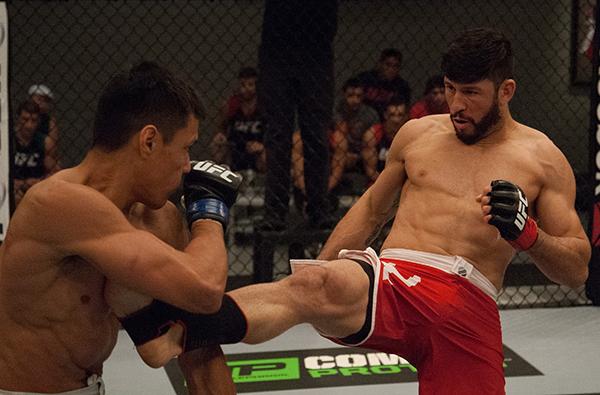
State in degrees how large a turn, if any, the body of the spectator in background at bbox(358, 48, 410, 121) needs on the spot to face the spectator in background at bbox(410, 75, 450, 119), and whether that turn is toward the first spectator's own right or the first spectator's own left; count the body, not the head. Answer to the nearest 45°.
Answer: approximately 45° to the first spectator's own left

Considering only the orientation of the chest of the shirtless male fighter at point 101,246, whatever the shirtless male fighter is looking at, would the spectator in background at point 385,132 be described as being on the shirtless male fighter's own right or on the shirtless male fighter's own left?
on the shirtless male fighter's own left

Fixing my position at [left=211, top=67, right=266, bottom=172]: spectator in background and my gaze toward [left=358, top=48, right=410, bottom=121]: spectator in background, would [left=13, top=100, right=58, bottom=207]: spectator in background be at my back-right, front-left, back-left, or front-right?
back-right

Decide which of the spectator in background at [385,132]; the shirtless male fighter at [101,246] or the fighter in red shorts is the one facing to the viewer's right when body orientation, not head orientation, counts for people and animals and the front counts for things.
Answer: the shirtless male fighter

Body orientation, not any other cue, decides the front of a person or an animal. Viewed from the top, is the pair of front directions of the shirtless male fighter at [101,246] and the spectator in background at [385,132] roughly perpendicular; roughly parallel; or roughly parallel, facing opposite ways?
roughly perpendicular

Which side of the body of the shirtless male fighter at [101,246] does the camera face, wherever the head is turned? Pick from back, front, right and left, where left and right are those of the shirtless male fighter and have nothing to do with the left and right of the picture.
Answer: right

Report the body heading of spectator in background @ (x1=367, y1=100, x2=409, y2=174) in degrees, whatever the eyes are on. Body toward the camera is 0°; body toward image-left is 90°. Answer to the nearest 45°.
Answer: approximately 0°

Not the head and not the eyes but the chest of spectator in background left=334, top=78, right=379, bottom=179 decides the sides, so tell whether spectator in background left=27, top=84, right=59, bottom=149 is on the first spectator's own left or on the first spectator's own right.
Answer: on the first spectator's own right
